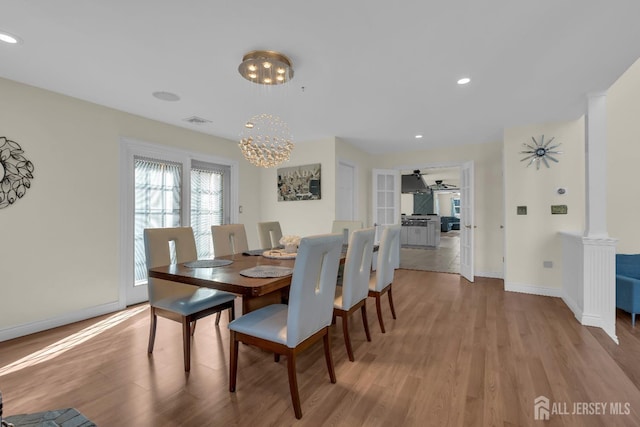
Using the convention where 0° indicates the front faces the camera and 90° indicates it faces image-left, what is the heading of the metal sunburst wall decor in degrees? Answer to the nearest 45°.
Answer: approximately 0°

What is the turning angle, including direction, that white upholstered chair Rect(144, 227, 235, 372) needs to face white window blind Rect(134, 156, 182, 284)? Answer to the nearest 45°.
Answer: approximately 135° to its left

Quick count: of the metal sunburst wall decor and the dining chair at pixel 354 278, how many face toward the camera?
1

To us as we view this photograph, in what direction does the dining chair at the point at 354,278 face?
facing away from the viewer and to the left of the viewer

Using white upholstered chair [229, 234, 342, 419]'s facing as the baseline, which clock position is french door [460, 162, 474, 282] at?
The french door is roughly at 3 o'clock from the white upholstered chair.

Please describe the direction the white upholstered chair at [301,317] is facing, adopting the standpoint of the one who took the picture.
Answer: facing away from the viewer and to the left of the viewer

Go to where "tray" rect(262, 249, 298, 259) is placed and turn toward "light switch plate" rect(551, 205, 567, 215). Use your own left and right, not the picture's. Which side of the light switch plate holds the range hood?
left

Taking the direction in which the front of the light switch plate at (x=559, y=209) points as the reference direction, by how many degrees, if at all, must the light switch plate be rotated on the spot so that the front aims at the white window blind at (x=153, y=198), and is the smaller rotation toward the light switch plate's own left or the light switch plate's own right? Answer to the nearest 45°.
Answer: approximately 45° to the light switch plate's own right

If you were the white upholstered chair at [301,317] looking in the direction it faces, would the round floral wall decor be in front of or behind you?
in front

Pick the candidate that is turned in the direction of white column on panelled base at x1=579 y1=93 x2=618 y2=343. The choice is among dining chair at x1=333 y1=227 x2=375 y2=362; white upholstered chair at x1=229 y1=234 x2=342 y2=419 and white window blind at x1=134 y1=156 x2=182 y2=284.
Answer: the white window blind
